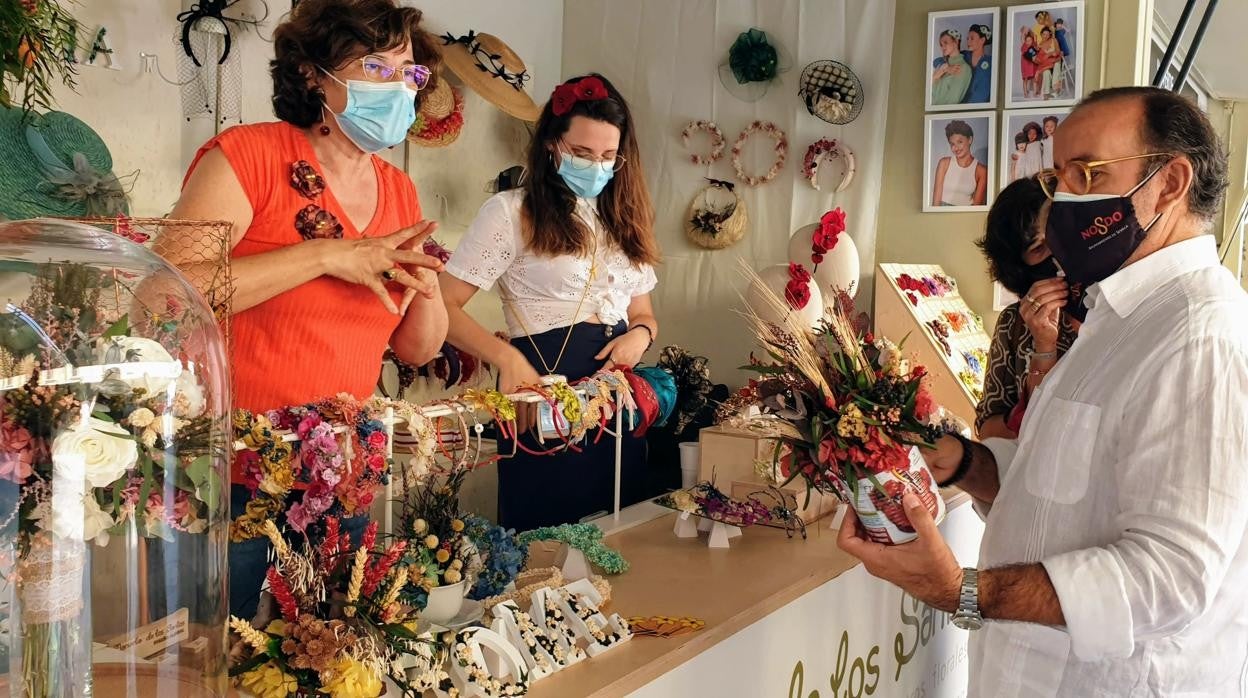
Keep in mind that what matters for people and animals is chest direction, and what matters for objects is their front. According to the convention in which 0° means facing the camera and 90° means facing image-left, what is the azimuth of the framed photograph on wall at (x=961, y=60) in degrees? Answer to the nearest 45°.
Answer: approximately 0°

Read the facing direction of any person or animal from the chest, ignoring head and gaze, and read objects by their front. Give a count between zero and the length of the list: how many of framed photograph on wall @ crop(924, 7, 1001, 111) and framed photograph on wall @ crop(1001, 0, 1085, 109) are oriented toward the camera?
2

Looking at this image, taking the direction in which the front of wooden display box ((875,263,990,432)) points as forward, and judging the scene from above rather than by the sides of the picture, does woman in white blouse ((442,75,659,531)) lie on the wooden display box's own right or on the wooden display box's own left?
on the wooden display box's own right

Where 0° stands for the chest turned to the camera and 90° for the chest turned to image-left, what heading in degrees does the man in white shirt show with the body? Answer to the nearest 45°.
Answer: approximately 90°

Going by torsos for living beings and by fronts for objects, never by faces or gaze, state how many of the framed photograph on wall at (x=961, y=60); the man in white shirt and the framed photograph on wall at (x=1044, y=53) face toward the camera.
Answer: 2

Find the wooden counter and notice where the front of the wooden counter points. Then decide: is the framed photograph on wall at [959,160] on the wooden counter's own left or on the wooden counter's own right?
on the wooden counter's own left

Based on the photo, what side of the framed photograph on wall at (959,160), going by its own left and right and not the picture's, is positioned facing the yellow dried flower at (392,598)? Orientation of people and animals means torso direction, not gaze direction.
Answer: front
